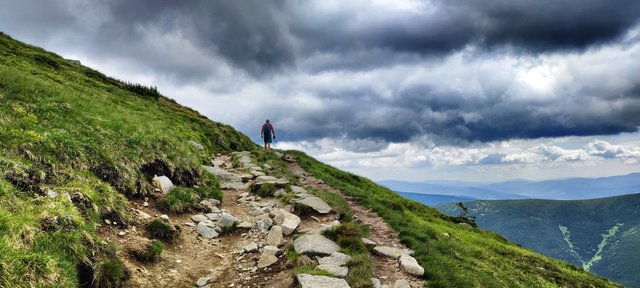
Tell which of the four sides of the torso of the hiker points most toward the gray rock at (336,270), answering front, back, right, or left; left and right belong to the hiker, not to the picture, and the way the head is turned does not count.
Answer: back

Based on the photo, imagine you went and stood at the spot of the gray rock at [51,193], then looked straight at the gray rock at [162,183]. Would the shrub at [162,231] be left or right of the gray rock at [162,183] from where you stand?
right

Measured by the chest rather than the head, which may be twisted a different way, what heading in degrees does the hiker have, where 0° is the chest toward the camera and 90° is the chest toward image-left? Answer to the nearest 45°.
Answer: approximately 180°

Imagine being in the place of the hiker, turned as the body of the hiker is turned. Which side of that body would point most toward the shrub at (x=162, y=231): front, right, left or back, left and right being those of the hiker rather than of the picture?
back

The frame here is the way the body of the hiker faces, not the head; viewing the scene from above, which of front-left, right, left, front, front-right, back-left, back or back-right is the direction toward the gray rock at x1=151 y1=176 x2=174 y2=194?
back

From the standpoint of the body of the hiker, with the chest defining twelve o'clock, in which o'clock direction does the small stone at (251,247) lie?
The small stone is roughly at 6 o'clock from the hiker.

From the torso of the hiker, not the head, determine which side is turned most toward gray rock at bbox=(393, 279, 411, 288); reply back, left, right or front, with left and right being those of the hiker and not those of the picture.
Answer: back

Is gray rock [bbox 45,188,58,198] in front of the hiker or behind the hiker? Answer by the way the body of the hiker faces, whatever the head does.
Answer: behind

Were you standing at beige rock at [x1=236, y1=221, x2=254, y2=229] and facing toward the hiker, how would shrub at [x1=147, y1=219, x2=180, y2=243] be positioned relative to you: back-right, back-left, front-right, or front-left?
back-left

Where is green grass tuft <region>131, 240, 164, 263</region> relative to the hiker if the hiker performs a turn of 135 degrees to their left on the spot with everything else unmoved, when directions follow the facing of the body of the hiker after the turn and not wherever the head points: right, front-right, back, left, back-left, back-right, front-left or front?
front-left

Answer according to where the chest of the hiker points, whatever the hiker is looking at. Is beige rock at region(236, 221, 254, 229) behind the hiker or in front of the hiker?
behind

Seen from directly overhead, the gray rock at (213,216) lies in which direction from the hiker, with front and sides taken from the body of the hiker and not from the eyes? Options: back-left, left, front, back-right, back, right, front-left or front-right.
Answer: back
